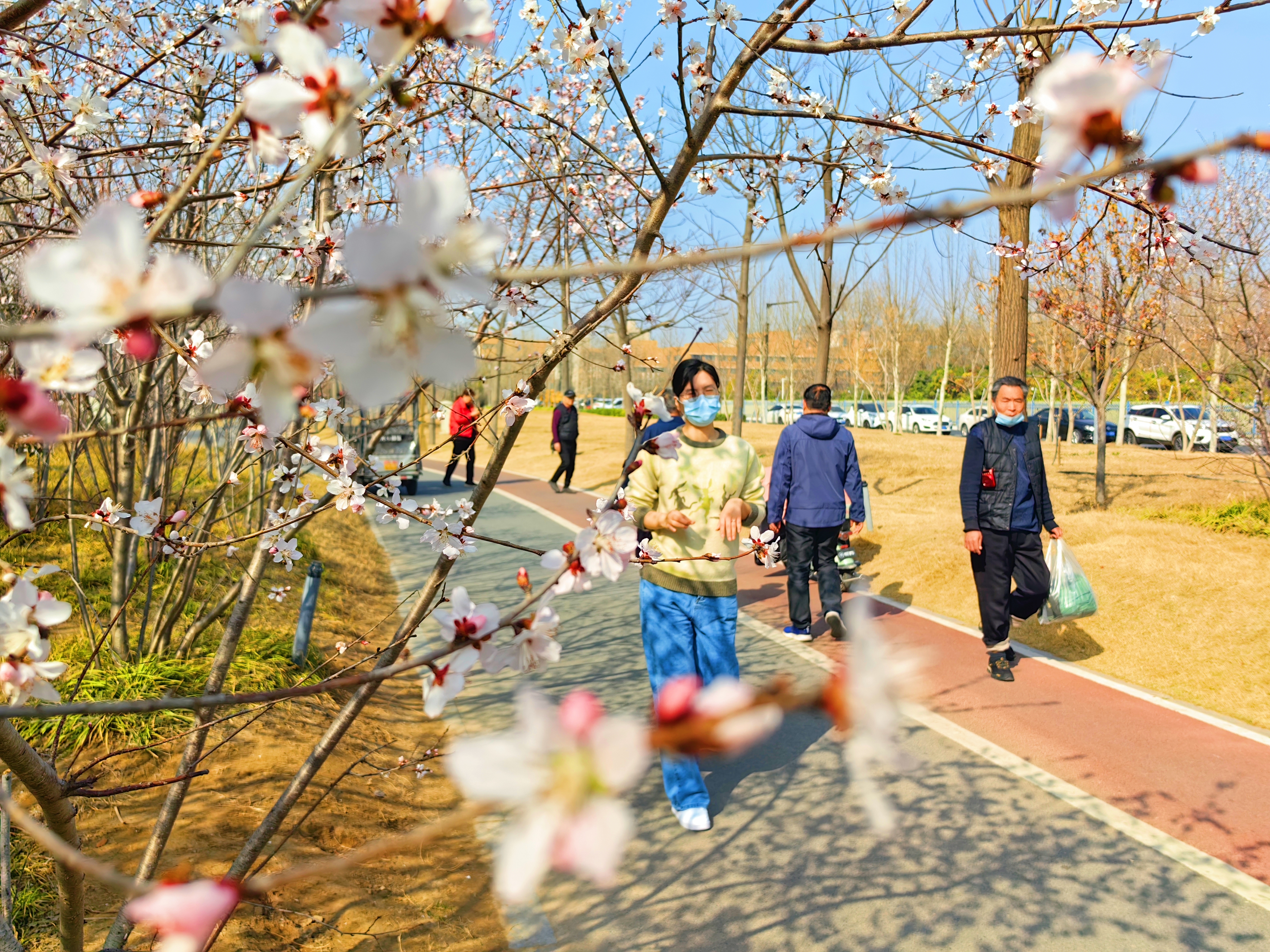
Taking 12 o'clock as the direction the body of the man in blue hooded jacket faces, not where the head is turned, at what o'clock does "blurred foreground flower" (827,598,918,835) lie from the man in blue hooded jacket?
The blurred foreground flower is roughly at 6 o'clock from the man in blue hooded jacket.

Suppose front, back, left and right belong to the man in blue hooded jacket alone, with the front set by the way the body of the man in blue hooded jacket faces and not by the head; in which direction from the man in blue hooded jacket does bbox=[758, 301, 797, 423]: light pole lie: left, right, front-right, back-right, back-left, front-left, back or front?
front

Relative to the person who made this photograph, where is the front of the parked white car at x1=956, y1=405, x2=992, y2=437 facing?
facing the viewer and to the left of the viewer

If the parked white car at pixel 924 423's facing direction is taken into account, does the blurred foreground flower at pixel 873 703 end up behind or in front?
in front

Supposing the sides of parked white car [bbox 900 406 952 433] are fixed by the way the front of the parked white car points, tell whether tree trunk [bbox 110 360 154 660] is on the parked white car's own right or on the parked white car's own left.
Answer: on the parked white car's own right

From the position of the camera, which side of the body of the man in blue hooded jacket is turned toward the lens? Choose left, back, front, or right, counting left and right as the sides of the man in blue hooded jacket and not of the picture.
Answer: back

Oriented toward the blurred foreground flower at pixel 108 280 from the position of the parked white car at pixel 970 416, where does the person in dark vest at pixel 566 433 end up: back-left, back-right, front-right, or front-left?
front-right

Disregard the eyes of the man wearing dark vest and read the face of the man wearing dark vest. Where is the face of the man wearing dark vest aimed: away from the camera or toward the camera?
toward the camera

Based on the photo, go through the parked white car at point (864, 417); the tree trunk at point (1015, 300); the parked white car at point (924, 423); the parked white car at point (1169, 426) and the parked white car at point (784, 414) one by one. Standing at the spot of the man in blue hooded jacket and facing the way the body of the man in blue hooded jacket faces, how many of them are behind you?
0

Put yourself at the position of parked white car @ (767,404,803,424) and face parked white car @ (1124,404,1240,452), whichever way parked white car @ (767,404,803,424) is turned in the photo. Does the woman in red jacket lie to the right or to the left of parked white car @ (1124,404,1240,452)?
right

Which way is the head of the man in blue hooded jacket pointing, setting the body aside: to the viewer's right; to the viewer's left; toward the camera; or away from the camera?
away from the camera

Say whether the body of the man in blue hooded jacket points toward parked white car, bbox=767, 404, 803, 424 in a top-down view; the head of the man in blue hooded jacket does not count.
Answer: yes

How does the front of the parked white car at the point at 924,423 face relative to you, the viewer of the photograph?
facing the viewer and to the right of the viewer

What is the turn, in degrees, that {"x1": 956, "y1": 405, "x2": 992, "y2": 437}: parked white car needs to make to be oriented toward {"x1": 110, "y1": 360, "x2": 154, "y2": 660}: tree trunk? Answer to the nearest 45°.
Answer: approximately 45° to its left

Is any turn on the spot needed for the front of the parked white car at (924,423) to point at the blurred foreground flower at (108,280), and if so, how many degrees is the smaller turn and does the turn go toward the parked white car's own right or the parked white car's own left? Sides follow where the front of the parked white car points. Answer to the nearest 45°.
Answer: approximately 45° to the parked white car's own right

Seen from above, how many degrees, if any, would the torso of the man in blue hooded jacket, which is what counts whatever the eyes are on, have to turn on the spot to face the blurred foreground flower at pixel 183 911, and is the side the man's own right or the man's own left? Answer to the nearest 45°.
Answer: approximately 180°

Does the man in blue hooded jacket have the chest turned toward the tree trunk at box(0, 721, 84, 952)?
no
